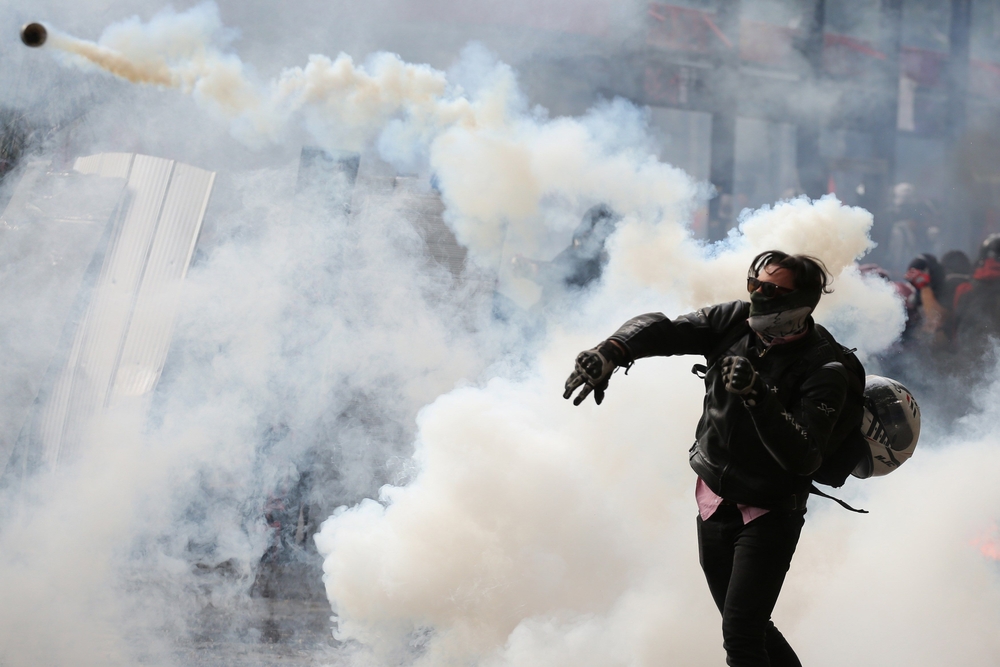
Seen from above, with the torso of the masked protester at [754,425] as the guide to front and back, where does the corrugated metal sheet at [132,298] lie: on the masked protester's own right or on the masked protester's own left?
on the masked protester's own right

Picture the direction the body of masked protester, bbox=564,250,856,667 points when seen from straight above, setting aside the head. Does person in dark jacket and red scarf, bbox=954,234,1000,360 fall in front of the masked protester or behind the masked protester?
behind

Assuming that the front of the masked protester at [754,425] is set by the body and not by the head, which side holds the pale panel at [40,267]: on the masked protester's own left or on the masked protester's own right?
on the masked protester's own right

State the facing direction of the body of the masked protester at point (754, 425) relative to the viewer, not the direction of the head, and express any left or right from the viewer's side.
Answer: facing the viewer and to the left of the viewer

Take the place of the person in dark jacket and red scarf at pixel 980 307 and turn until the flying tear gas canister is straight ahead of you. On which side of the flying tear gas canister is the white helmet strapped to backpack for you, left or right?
left
